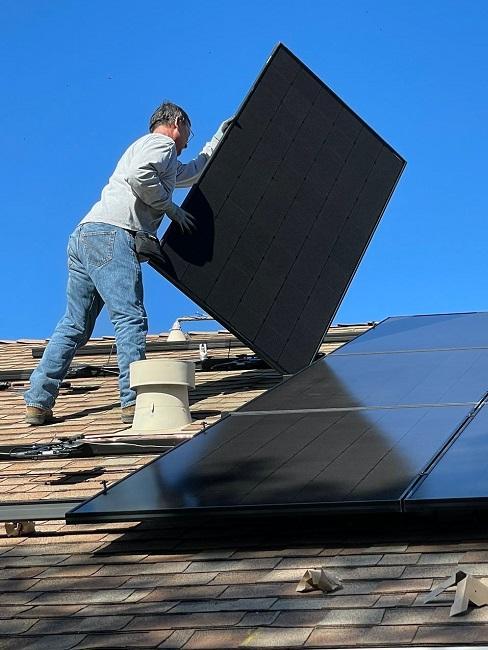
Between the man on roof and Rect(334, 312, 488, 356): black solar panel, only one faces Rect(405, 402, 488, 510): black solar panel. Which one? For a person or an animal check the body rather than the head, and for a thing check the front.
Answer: Rect(334, 312, 488, 356): black solar panel

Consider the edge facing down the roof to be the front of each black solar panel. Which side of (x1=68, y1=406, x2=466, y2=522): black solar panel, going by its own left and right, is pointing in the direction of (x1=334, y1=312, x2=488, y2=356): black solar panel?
back

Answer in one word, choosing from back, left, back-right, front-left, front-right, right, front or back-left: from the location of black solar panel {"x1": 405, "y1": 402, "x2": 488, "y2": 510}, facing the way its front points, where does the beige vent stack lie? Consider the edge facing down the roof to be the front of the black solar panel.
back-right

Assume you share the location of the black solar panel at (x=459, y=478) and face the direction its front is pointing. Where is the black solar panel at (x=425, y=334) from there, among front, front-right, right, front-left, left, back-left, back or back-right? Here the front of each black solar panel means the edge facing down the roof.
back

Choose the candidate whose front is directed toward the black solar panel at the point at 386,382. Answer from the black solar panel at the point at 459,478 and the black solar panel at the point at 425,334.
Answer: the black solar panel at the point at 425,334

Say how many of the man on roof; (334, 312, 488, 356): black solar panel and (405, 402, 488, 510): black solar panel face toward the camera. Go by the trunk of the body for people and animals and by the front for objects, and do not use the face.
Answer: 2

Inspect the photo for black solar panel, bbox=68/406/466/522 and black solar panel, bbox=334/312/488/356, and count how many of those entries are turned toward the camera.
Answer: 2

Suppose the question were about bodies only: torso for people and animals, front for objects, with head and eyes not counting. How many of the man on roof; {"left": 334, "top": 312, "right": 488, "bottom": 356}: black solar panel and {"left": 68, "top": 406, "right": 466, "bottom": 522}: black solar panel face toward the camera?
2

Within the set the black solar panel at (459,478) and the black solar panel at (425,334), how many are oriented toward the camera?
2

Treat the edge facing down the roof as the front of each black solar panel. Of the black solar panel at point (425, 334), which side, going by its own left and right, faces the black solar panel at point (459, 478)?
front
